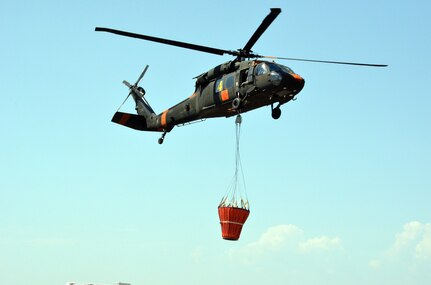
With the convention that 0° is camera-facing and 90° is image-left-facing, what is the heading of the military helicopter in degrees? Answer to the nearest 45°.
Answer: approximately 315°
